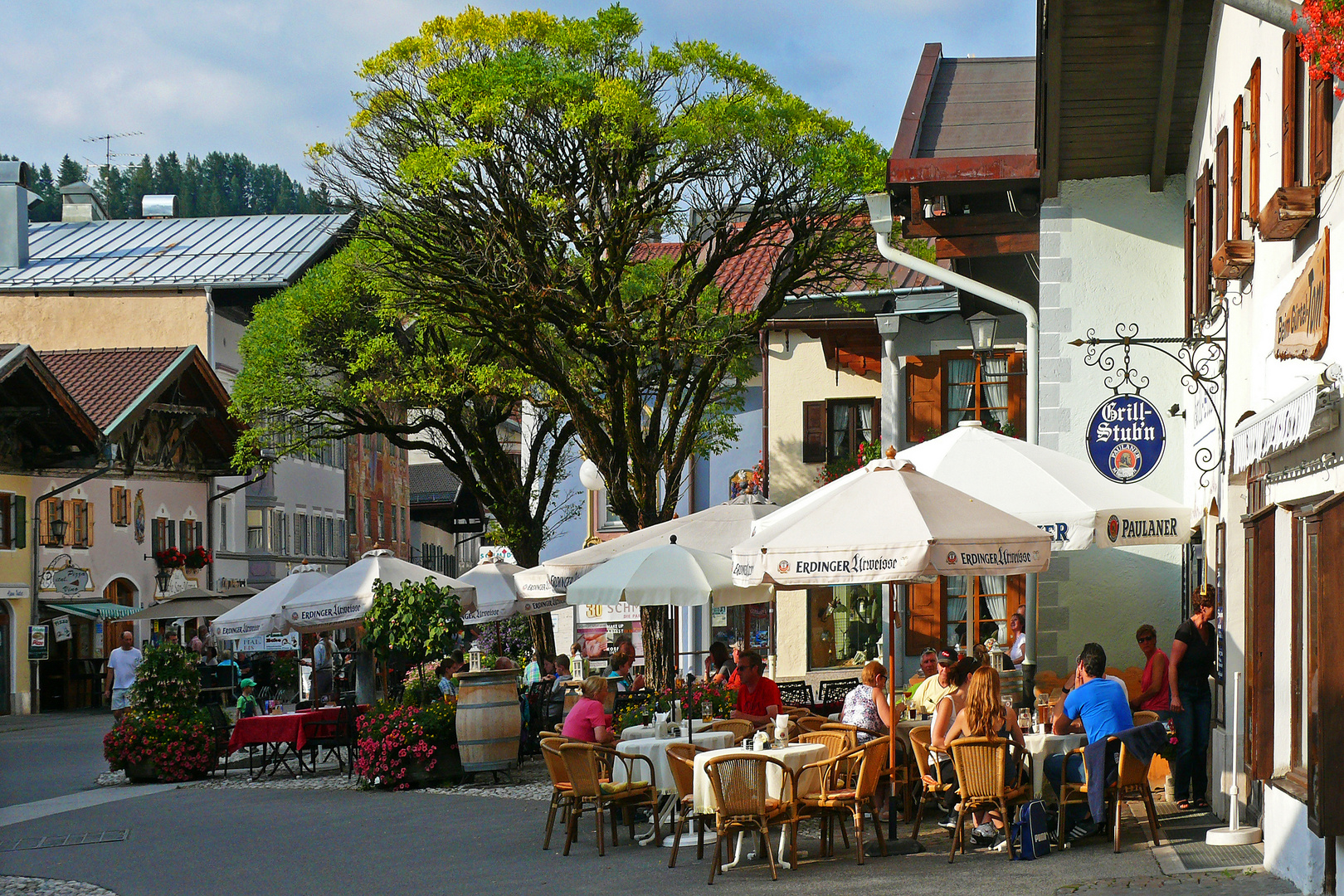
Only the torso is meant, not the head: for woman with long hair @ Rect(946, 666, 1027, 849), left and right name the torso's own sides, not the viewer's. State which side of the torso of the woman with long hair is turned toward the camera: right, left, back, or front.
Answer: back

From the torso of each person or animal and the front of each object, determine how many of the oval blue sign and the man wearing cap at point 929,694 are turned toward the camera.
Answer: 2

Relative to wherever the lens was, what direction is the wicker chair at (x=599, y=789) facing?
facing away from the viewer and to the right of the viewer

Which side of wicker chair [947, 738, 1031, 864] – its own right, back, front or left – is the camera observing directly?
back

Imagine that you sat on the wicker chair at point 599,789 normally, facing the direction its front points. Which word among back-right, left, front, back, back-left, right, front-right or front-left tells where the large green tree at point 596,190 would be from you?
front-left
